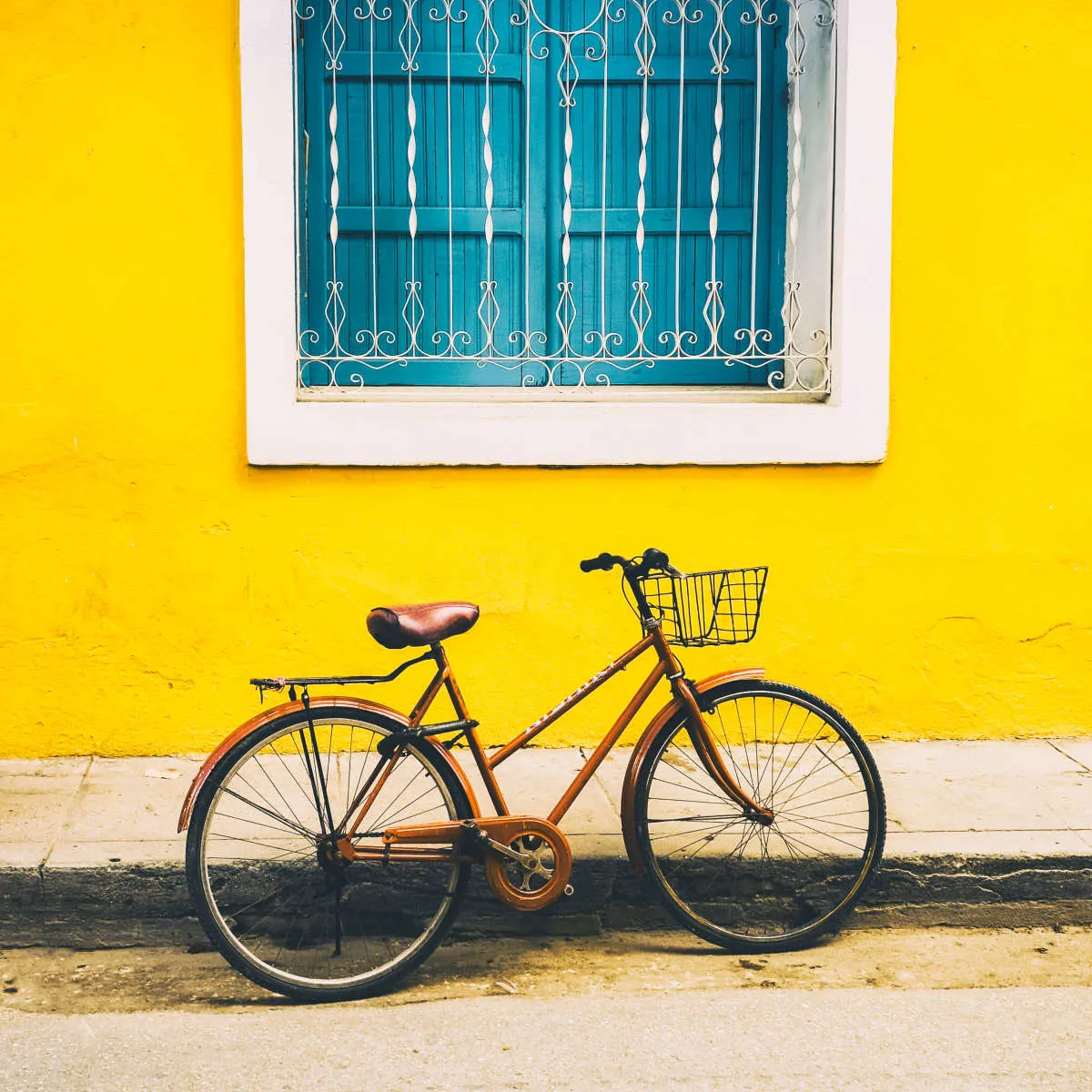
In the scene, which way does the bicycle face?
to the viewer's right

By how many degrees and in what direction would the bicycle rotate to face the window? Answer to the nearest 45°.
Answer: approximately 90° to its left
